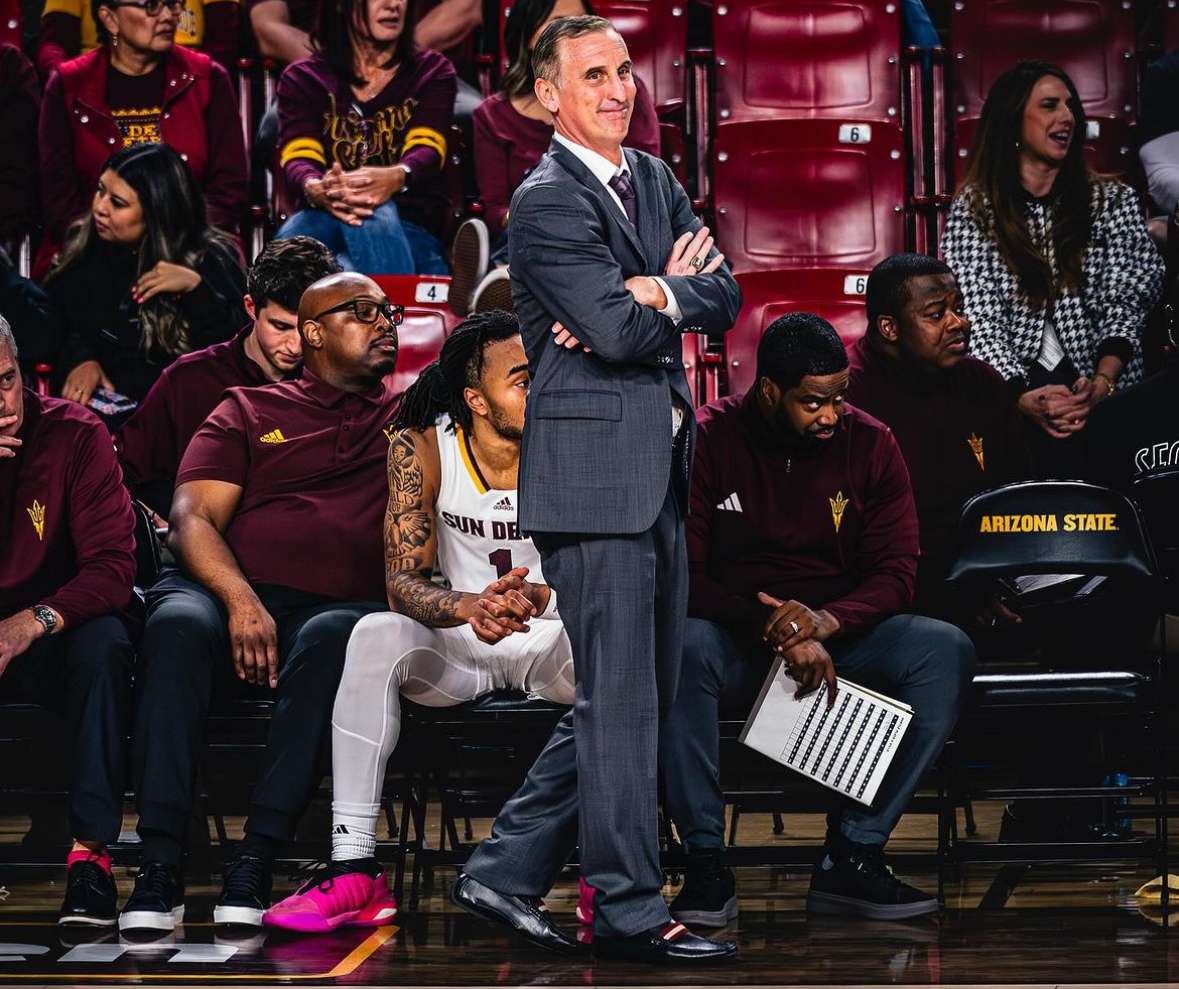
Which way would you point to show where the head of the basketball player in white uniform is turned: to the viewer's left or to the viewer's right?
to the viewer's right

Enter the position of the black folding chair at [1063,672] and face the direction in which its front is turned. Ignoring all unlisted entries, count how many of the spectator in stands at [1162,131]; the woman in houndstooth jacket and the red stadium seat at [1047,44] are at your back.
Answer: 3

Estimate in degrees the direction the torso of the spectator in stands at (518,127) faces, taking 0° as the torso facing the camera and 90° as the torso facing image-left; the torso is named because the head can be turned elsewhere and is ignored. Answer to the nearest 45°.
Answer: approximately 0°

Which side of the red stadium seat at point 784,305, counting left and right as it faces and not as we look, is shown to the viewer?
front

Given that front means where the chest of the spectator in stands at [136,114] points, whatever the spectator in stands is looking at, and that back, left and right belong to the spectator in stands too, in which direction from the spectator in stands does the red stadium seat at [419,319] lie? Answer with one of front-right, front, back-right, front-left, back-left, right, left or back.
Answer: front-left

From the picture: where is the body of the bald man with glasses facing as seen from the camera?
toward the camera

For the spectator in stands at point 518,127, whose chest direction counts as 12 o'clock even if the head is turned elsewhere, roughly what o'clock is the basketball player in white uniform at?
The basketball player in white uniform is roughly at 12 o'clock from the spectator in stands.

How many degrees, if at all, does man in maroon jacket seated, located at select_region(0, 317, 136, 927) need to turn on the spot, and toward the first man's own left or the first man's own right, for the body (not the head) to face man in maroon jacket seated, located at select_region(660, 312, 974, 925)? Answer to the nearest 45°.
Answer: approximately 90° to the first man's own left

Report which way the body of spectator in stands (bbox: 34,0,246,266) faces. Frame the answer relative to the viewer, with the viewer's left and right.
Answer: facing the viewer

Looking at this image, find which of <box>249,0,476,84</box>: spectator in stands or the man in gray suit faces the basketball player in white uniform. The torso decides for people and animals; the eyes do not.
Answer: the spectator in stands

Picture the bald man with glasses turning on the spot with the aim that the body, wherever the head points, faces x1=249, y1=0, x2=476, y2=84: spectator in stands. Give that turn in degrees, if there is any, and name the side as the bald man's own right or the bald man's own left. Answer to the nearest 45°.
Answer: approximately 180°

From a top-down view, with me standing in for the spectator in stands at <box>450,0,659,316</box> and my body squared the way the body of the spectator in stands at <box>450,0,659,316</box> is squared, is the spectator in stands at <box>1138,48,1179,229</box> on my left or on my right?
on my left

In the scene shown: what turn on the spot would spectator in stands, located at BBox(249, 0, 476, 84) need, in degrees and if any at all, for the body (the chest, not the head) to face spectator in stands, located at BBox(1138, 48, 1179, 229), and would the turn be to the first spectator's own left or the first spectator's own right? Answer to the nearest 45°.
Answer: approximately 90° to the first spectator's own left

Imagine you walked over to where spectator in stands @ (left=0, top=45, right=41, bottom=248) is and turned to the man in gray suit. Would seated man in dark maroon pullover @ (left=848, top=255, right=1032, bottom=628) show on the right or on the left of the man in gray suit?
left
